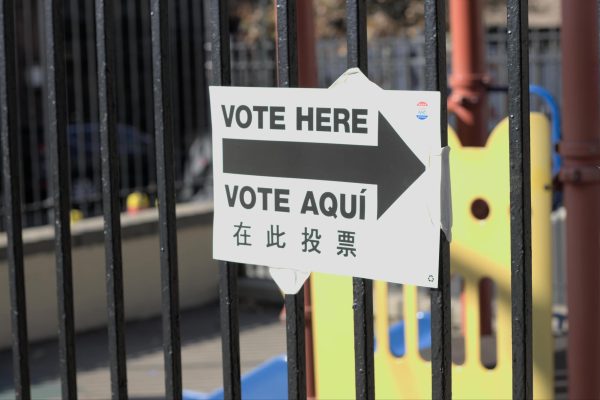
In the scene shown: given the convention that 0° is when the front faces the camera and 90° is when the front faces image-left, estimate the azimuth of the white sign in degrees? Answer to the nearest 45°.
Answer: approximately 45°

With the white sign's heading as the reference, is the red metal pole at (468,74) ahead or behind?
behind

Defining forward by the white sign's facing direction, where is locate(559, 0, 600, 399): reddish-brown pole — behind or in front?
behind
